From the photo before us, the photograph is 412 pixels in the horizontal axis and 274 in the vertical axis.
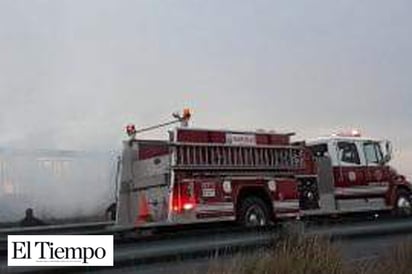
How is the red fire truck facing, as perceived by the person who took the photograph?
facing away from the viewer and to the right of the viewer
